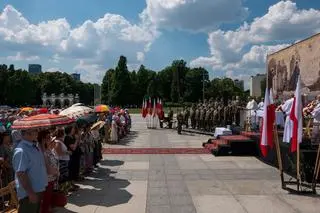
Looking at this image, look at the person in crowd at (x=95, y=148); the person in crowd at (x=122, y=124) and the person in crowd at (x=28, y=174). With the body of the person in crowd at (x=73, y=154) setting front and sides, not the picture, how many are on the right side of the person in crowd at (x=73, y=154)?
1

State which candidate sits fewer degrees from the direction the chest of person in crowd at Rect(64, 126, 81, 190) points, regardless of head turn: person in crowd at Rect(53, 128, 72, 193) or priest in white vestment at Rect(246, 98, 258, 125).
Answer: the priest in white vestment

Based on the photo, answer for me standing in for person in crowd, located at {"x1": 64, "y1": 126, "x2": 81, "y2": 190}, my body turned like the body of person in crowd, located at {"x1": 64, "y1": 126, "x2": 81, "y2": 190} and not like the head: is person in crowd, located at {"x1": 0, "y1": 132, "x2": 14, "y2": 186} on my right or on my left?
on my right

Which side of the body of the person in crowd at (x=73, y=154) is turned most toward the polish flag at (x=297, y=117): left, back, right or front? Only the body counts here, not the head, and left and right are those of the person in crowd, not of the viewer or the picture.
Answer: front

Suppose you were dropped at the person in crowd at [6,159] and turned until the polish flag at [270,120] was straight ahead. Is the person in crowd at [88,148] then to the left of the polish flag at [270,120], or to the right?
left

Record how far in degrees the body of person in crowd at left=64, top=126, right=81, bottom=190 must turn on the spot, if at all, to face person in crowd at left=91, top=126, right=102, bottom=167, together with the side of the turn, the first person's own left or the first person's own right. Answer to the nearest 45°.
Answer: approximately 90° to the first person's own left

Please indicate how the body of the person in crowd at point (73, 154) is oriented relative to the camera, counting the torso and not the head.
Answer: to the viewer's right

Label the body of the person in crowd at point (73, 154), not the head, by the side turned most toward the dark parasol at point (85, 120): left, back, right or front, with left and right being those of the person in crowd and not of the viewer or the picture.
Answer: left

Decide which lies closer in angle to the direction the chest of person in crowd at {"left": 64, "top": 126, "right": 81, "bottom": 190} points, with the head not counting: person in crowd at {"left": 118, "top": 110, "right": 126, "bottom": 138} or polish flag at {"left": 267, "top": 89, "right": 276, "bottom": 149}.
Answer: the polish flag

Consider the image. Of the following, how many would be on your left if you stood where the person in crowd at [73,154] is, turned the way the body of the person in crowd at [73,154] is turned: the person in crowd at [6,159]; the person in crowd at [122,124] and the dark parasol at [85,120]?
2

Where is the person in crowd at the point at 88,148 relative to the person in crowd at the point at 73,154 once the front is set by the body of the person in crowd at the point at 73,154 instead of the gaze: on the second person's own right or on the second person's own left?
on the second person's own left

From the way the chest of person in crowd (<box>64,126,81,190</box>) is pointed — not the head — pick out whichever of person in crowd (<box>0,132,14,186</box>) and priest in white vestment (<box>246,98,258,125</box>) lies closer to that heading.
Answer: the priest in white vestment
